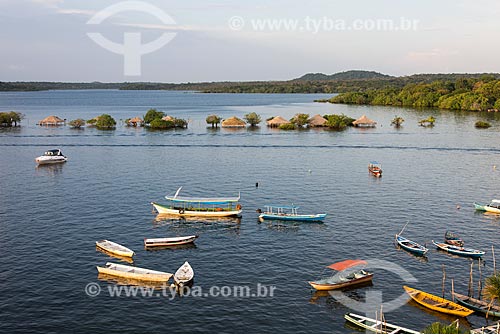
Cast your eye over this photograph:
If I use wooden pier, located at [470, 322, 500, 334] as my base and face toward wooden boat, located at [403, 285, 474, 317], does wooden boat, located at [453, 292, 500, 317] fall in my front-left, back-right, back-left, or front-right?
front-right

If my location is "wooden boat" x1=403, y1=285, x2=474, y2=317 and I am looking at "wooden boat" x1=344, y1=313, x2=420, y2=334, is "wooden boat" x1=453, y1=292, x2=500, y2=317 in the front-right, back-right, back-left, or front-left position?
back-left

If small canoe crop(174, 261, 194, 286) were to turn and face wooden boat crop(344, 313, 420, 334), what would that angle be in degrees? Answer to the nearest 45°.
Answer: approximately 135° to its right

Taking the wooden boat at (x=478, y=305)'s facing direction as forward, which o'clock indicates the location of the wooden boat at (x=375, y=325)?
the wooden boat at (x=375, y=325) is roughly at 9 o'clock from the wooden boat at (x=478, y=305).

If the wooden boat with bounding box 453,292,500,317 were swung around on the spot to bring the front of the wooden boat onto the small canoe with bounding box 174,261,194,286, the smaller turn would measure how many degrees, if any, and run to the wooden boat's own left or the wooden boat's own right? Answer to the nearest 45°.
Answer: approximately 45° to the wooden boat's own left

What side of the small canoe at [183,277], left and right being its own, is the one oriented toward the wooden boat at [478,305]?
right

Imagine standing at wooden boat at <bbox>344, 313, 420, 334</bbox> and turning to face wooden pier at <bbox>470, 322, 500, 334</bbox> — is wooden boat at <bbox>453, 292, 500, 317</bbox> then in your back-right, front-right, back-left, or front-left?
front-left

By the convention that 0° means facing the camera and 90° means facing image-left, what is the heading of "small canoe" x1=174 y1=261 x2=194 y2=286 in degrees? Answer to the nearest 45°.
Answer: approximately 180°
